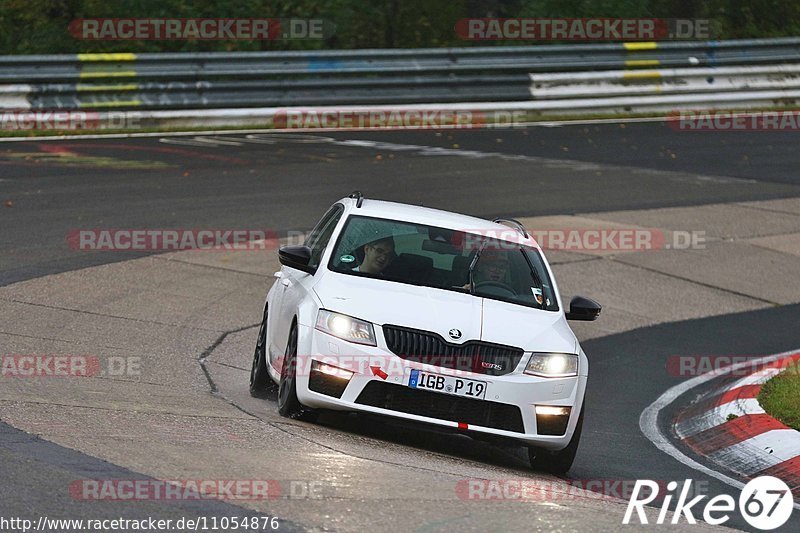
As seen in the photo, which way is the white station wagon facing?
toward the camera

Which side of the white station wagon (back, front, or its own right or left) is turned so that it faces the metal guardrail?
back
